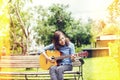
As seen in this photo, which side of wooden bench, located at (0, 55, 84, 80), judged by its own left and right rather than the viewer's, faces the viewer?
front

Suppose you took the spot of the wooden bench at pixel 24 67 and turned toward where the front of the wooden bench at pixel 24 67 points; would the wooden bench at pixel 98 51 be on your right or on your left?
on your left
